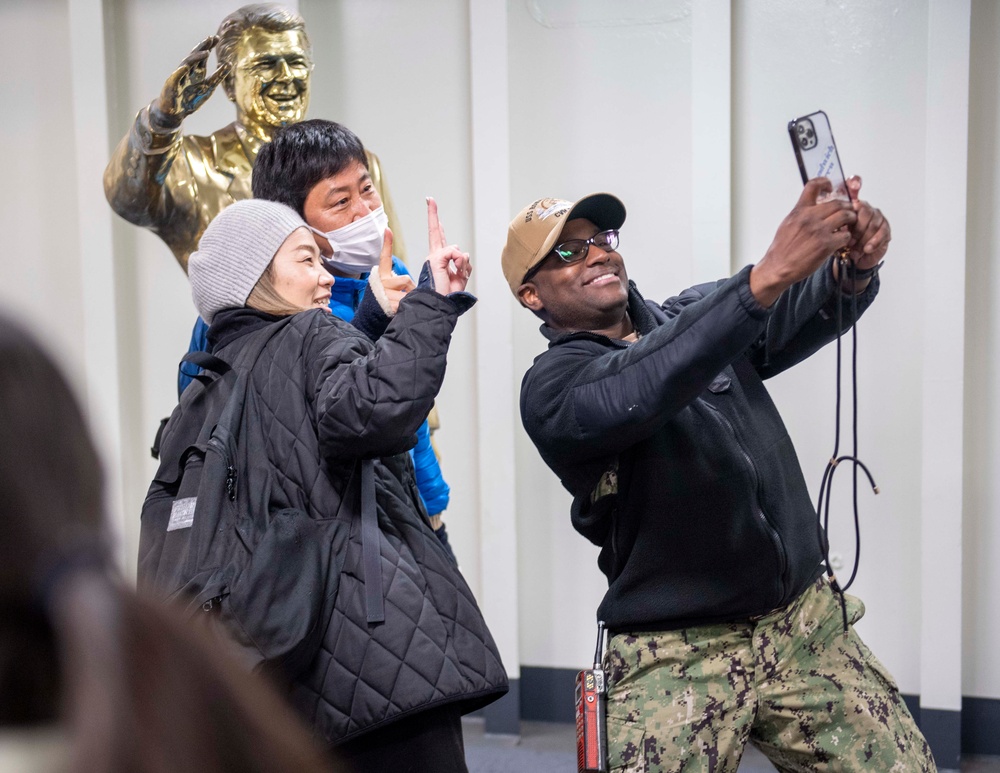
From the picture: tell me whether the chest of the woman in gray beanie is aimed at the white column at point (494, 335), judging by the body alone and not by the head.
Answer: no

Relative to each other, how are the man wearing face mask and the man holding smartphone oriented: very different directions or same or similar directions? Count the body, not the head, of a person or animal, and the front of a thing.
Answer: same or similar directions

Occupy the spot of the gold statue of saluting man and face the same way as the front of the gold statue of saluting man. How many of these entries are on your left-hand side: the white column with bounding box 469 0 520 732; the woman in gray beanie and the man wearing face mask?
1

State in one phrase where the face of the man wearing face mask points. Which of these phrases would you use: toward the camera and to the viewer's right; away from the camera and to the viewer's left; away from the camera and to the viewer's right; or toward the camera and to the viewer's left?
toward the camera and to the viewer's right

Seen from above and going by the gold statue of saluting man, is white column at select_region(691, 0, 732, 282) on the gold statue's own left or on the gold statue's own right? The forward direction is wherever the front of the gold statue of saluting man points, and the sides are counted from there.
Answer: on the gold statue's own left

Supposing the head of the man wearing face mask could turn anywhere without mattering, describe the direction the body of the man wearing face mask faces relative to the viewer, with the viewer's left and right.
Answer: facing the viewer and to the right of the viewer

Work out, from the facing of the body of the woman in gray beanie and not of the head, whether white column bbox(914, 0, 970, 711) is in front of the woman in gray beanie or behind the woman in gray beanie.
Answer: in front

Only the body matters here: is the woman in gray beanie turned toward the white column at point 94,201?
no

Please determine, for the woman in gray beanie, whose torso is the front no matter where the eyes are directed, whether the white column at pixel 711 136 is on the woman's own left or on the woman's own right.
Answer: on the woman's own left

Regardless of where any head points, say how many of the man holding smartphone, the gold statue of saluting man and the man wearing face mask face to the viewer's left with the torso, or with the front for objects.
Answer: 0

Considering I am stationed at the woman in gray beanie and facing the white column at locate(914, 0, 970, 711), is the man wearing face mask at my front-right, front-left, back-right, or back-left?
front-left

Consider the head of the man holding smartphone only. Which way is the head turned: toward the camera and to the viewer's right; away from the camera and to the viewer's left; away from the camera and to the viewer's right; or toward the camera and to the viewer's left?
toward the camera and to the viewer's right

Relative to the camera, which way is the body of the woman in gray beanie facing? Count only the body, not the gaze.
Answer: to the viewer's right

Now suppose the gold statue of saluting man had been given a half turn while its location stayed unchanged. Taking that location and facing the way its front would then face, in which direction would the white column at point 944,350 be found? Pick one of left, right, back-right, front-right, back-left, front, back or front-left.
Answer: back-right

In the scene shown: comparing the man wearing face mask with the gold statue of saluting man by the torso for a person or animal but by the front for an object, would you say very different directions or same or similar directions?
same or similar directions

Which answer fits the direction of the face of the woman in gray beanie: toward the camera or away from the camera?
toward the camera

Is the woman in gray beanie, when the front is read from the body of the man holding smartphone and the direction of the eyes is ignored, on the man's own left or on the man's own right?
on the man's own right

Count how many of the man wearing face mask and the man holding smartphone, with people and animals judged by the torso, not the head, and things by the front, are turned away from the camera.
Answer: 0

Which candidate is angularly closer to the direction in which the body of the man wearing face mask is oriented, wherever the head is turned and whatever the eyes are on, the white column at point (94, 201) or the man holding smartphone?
the man holding smartphone
